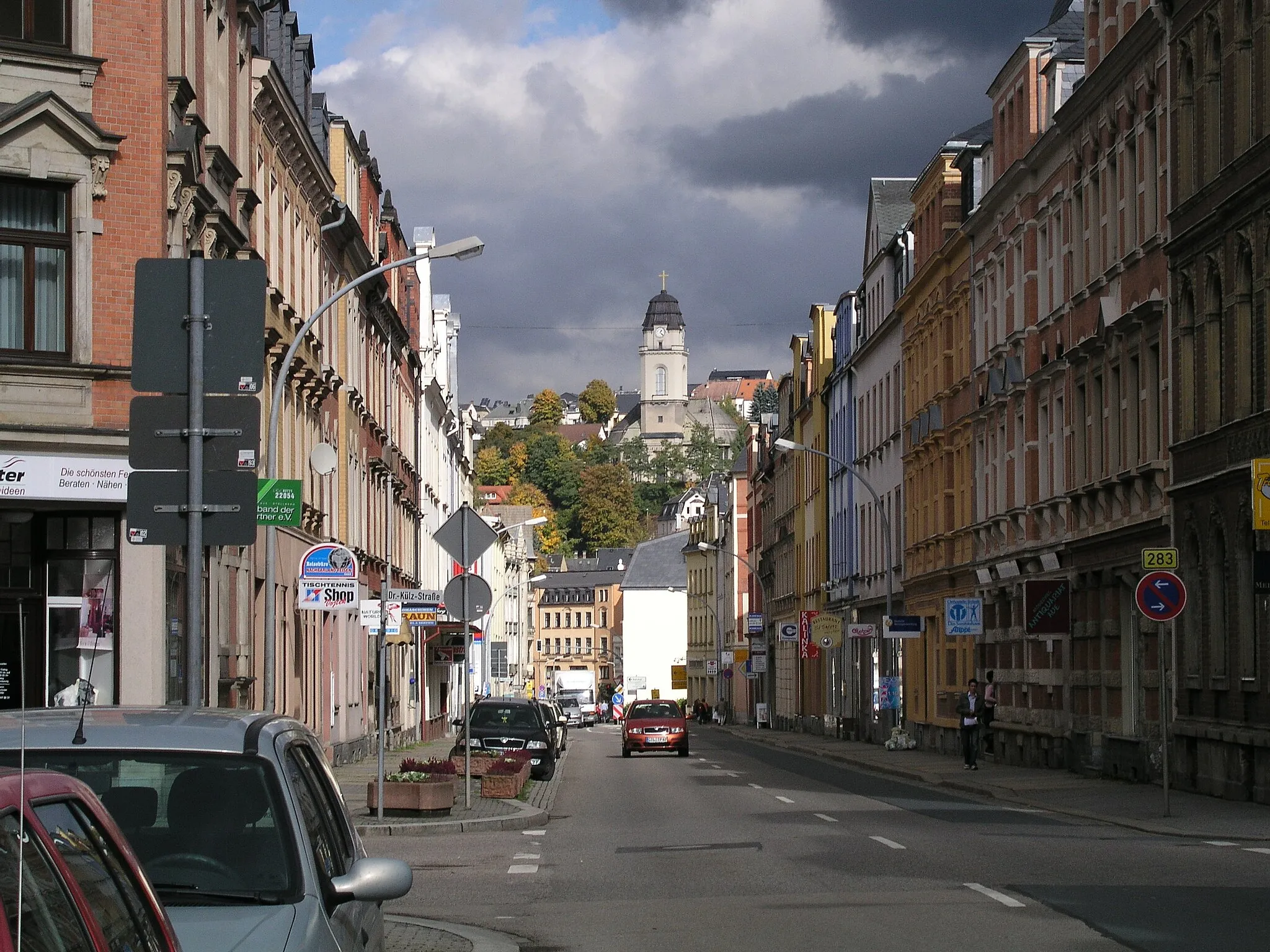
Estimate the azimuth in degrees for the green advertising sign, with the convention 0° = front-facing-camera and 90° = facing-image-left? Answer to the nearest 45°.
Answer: approximately 0°

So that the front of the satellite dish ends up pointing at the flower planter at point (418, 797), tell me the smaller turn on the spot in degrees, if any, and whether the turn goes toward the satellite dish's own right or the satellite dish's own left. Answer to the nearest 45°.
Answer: approximately 45° to the satellite dish's own right

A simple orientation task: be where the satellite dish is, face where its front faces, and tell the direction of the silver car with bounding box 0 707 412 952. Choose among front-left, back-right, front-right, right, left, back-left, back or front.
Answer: front-right

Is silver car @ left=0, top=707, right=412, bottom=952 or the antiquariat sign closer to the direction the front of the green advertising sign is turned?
the silver car

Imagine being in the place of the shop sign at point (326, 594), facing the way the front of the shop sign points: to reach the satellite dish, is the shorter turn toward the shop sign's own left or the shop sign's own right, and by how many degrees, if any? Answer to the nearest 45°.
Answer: approximately 180°

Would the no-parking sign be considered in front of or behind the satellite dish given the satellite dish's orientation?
in front

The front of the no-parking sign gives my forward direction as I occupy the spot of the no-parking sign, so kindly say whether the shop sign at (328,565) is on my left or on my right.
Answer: on my right

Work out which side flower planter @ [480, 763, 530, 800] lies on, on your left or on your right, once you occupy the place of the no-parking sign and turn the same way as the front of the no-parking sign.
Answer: on your right
